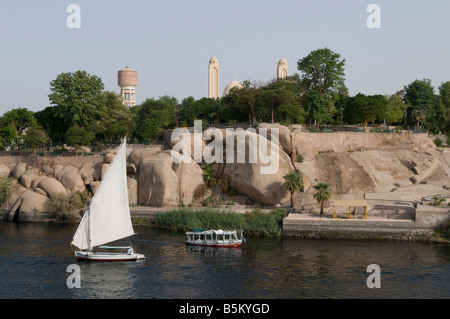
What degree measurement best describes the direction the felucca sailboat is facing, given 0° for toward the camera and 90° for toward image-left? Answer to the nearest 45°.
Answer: approximately 90°
